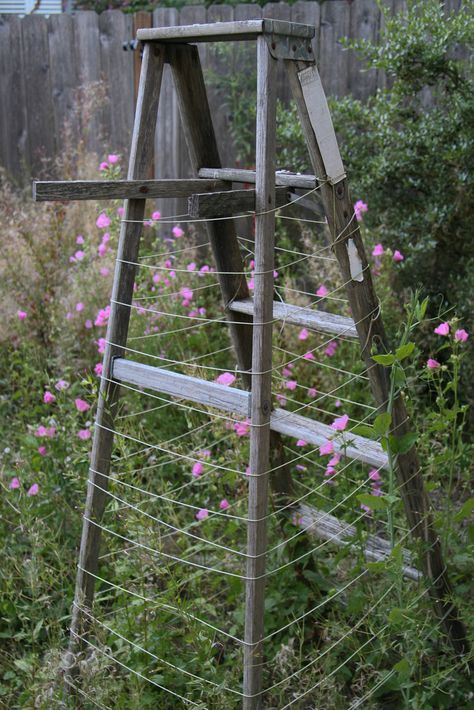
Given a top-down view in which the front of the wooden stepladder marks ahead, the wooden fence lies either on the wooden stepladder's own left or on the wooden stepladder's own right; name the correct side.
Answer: on the wooden stepladder's own left
